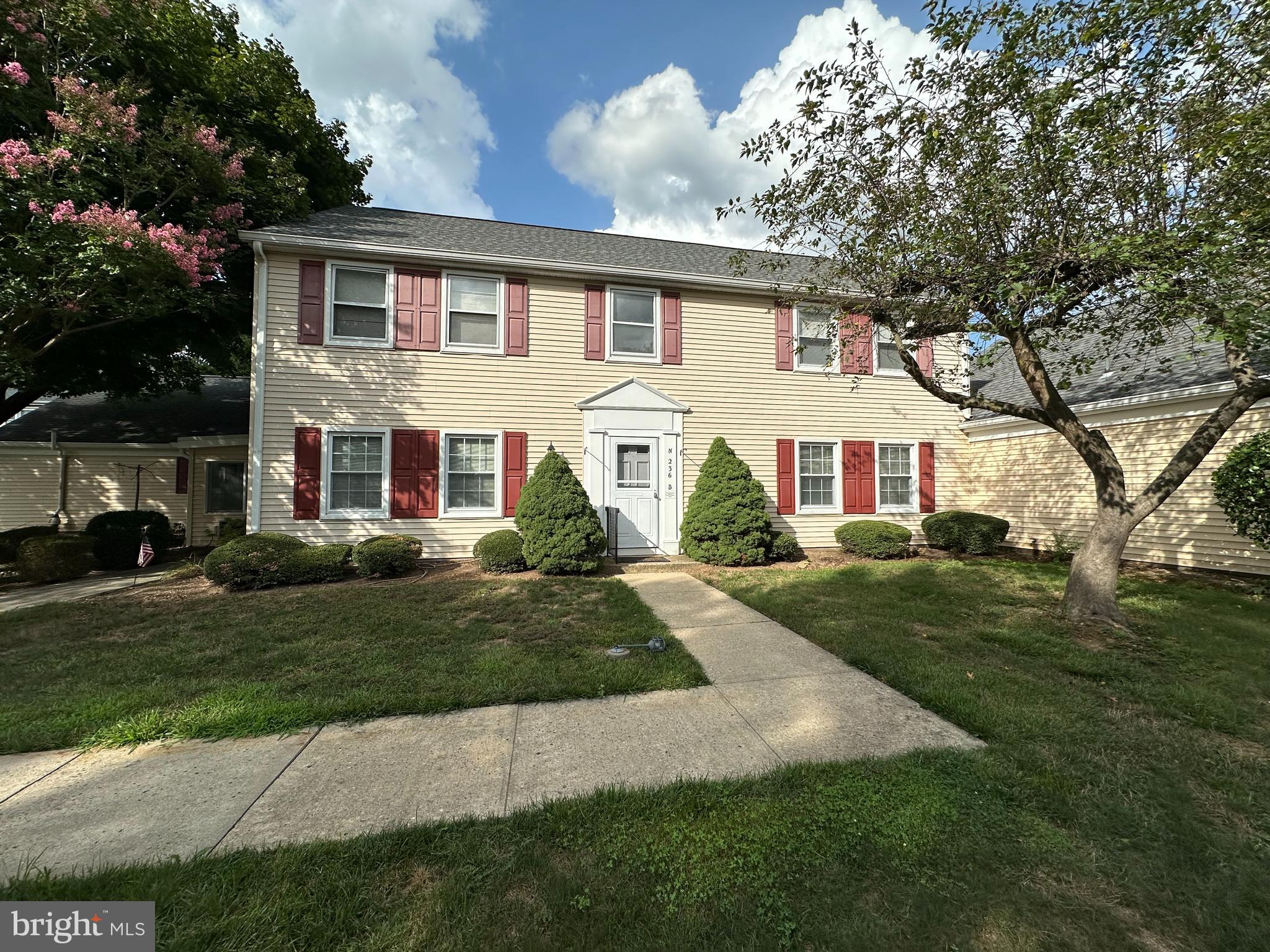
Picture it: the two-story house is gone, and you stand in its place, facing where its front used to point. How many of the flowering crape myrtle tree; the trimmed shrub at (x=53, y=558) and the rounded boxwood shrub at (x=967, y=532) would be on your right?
2

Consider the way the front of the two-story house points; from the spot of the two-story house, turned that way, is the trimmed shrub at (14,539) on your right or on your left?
on your right

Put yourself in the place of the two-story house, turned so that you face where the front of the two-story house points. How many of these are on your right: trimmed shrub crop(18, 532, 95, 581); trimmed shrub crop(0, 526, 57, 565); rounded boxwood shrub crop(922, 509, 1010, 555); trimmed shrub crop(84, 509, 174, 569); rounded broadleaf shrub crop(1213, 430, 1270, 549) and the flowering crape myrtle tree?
4

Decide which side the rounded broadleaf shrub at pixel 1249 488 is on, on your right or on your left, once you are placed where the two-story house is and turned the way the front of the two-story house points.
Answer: on your left

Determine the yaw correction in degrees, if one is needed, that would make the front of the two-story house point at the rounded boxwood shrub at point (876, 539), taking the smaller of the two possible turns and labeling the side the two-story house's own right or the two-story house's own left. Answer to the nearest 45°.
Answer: approximately 90° to the two-story house's own left

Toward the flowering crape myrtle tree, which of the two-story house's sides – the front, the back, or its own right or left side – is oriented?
right

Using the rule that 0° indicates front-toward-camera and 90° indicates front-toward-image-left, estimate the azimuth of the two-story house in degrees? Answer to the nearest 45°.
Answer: approximately 0°

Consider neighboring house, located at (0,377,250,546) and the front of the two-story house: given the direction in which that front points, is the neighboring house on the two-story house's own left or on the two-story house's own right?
on the two-story house's own right

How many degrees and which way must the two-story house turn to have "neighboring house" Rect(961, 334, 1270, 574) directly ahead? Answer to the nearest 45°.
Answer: approximately 90° to its left

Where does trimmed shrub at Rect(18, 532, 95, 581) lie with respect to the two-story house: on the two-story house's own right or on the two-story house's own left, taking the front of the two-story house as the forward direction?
on the two-story house's own right
